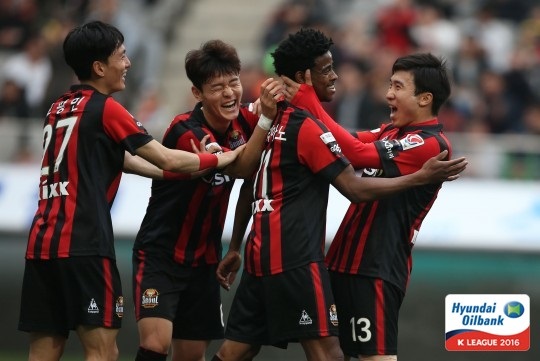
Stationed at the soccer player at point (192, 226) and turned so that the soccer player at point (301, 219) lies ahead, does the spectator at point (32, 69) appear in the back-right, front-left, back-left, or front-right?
back-left

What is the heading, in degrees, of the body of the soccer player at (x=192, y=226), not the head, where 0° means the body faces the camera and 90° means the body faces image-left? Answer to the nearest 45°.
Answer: approximately 315°

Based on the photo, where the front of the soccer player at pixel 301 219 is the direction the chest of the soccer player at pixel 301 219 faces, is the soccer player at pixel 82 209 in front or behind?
behind

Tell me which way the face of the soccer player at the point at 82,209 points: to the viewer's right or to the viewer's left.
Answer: to the viewer's right

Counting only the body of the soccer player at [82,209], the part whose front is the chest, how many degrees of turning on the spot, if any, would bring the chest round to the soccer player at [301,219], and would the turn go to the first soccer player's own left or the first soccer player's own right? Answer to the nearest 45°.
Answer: approximately 45° to the first soccer player's own right

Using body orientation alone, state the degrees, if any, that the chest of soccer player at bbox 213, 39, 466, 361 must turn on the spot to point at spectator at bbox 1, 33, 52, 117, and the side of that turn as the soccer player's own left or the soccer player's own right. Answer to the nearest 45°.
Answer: approximately 90° to the soccer player's own left

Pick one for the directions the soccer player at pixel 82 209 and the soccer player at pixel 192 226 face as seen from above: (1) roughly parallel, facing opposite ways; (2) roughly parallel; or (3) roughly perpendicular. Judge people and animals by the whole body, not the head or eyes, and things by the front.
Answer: roughly perpendicular

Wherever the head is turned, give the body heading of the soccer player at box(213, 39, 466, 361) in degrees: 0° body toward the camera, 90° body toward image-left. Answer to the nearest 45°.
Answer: approximately 225°
